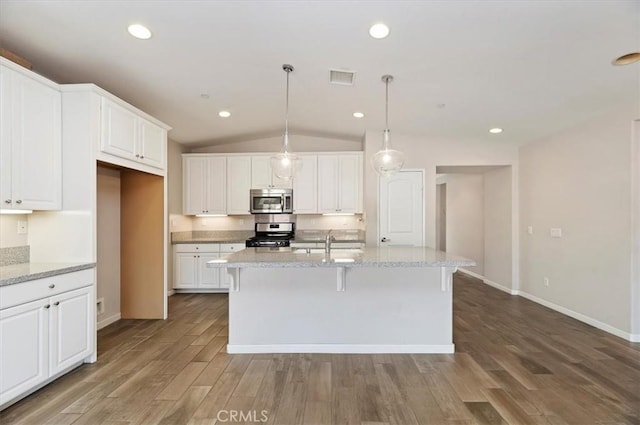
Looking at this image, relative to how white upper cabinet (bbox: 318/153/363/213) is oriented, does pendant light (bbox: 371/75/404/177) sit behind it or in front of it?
in front

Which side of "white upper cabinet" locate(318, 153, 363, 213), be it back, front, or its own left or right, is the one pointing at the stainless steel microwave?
right

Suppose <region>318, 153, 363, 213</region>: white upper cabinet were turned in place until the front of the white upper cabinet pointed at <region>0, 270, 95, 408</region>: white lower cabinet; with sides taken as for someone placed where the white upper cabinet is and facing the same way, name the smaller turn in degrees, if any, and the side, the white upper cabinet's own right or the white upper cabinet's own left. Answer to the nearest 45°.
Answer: approximately 45° to the white upper cabinet's own right

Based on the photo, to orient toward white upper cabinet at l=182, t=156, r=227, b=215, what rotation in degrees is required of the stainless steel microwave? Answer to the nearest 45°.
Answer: approximately 90° to its right

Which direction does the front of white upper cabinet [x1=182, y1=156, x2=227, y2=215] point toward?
toward the camera

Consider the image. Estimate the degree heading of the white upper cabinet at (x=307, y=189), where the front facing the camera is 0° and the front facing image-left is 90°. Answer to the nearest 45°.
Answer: approximately 0°

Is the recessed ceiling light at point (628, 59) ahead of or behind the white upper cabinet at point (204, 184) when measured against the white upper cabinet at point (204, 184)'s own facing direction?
ahead

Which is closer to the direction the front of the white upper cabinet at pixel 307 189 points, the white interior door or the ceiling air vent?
the ceiling air vent

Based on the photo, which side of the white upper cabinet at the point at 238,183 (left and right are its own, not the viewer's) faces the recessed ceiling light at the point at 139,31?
front

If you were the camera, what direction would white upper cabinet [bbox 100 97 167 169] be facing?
facing the viewer and to the right of the viewer

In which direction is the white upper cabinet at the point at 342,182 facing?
toward the camera
